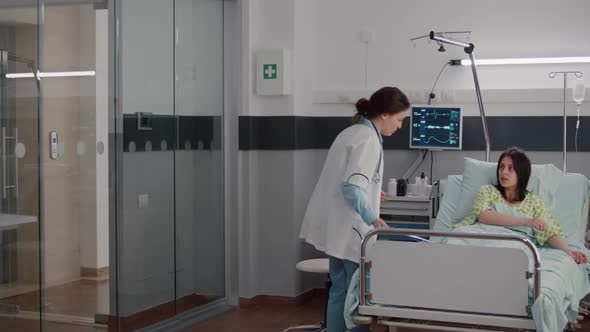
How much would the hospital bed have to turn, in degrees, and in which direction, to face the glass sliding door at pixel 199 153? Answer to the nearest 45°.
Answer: approximately 135° to its right

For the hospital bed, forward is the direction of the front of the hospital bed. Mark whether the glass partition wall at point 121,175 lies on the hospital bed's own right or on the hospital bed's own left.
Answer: on the hospital bed's own right

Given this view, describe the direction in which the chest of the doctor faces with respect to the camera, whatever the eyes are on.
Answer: to the viewer's right

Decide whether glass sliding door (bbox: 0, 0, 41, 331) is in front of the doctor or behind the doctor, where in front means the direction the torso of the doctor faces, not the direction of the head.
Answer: behind

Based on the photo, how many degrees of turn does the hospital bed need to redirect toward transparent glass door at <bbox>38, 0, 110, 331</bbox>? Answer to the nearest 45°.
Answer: approximately 90° to its right

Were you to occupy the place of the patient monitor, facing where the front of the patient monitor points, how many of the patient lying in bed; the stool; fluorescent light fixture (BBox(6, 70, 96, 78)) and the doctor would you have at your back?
0

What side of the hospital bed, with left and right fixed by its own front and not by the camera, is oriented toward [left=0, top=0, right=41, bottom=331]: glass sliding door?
right

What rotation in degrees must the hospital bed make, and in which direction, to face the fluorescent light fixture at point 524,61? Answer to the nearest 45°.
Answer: approximately 180°

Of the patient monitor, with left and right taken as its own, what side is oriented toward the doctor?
front

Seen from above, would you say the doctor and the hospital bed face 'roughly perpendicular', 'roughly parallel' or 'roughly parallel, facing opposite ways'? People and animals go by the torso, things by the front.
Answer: roughly perpendicular

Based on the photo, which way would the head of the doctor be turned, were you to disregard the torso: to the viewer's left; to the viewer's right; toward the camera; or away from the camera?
to the viewer's right

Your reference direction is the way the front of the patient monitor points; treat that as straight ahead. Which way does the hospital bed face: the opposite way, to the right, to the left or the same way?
the same way

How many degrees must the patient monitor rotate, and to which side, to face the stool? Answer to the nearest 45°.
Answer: approximately 45° to its right

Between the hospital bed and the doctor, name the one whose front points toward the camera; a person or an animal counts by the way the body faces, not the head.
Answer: the hospital bed

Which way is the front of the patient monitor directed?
toward the camera

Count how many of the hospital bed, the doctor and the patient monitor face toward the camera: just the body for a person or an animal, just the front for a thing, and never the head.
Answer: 2

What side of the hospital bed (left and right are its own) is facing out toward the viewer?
front

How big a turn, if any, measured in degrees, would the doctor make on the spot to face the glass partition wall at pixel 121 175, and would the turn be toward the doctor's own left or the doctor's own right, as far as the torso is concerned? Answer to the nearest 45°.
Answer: approximately 135° to the doctor's own left

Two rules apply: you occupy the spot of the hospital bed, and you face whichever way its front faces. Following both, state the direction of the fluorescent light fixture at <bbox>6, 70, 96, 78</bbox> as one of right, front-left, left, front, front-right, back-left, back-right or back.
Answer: right
